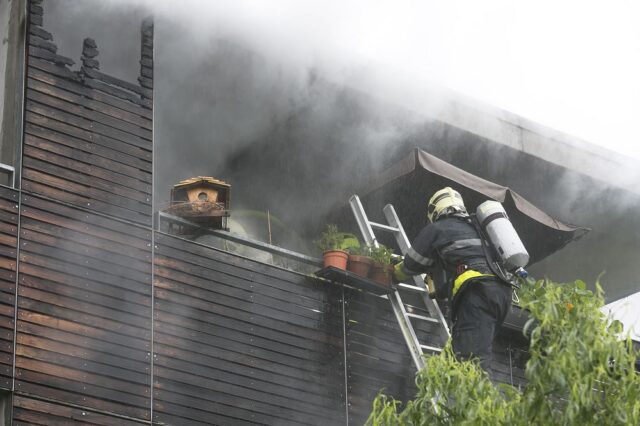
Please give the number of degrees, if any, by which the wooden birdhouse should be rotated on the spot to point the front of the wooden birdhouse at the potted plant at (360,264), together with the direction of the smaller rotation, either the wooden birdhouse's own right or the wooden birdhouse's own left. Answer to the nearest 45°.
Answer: approximately 90° to the wooden birdhouse's own left

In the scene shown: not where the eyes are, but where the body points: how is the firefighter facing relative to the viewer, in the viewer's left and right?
facing away from the viewer and to the left of the viewer

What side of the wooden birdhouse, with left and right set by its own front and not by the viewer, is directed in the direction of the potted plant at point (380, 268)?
left

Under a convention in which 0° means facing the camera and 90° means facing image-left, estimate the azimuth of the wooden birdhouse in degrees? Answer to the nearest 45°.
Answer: approximately 0°

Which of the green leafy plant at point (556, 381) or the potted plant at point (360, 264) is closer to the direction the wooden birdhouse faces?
the green leafy plant

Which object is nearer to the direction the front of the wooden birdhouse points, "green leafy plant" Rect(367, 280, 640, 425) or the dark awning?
the green leafy plant

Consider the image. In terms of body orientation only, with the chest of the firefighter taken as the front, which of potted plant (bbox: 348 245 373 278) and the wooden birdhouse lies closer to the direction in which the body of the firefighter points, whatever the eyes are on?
the potted plant

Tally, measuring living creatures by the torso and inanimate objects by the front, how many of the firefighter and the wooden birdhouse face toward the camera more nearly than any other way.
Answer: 1

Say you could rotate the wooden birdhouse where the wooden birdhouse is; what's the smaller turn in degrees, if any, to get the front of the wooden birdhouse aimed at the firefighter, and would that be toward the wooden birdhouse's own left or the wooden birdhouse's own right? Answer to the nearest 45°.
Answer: approximately 90° to the wooden birdhouse's own left
